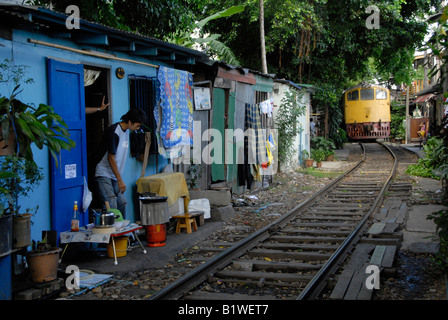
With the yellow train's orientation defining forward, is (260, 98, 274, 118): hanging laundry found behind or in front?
in front

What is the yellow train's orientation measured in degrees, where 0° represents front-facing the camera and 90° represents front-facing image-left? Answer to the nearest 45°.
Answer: approximately 0°

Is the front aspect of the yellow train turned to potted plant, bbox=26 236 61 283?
yes

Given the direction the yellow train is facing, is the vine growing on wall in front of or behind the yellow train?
in front

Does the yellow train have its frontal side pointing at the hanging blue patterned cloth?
yes

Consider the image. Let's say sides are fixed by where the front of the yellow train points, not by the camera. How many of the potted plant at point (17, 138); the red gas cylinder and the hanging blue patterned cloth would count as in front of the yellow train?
3

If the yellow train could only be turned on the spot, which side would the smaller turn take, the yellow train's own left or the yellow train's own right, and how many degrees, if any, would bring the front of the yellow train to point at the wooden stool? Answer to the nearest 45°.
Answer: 0° — it already faces it

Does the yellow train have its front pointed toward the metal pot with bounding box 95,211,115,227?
yes

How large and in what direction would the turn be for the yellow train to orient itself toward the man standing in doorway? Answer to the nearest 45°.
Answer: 0° — it already faces them

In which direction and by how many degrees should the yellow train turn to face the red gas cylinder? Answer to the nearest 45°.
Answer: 0° — it already faces it

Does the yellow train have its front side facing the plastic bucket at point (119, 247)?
yes
